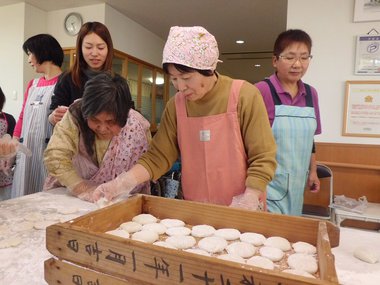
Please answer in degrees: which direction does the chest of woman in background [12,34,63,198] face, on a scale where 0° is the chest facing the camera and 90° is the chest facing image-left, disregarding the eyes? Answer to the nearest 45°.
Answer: approximately 45°

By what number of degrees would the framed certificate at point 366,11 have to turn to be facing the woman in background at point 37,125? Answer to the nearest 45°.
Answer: approximately 45° to its right

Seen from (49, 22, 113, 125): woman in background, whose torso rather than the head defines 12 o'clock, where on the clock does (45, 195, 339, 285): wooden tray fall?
The wooden tray is roughly at 12 o'clock from the woman in background.

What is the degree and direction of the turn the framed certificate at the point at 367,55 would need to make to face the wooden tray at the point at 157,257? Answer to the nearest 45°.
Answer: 0° — it already faces it

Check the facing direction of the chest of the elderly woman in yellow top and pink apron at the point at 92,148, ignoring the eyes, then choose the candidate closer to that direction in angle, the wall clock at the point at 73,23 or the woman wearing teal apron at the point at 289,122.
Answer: the woman wearing teal apron

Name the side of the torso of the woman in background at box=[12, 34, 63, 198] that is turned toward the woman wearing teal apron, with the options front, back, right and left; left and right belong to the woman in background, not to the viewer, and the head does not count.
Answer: left

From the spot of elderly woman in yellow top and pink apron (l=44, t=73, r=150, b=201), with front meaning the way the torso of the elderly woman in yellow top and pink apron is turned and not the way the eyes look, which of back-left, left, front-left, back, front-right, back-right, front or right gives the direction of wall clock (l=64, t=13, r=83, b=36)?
back

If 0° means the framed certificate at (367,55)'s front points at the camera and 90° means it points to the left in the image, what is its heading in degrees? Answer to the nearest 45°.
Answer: approximately 0°
